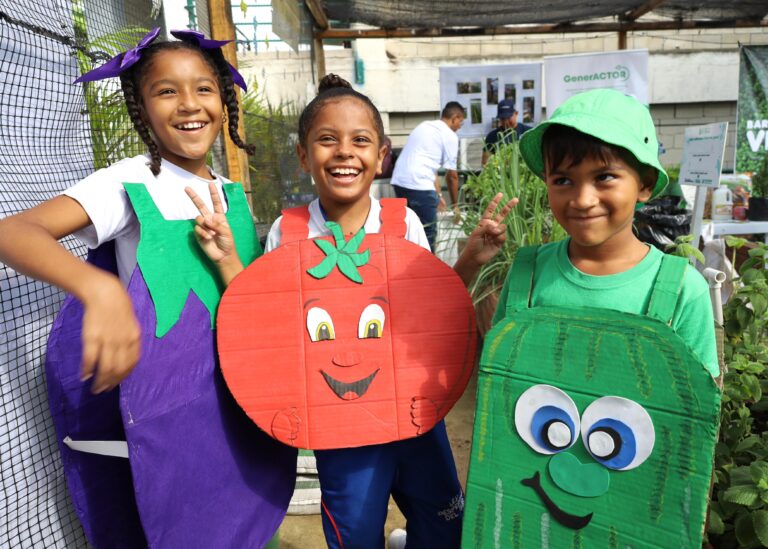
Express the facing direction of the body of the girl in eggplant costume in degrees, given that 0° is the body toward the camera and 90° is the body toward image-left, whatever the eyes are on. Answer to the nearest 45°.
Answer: approximately 315°

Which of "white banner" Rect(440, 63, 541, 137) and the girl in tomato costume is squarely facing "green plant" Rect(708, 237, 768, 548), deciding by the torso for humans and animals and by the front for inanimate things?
the white banner

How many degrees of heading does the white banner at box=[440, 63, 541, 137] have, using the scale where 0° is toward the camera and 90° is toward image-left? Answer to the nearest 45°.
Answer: approximately 0°

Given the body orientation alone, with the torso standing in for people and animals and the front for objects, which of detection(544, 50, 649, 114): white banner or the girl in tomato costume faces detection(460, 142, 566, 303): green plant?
the white banner

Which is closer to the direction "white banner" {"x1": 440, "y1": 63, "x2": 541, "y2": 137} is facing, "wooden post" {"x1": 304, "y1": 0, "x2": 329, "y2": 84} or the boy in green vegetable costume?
the boy in green vegetable costume

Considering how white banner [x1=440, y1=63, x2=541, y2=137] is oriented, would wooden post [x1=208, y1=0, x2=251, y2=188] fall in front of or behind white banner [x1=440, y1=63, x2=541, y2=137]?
in front

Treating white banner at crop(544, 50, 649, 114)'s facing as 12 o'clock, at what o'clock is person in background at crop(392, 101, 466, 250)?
The person in background is roughly at 2 o'clock from the white banner.

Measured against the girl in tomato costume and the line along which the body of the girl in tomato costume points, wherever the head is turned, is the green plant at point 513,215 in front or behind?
behind

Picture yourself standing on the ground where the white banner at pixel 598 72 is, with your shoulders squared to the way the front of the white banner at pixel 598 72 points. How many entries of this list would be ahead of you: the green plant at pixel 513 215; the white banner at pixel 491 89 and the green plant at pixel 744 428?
2

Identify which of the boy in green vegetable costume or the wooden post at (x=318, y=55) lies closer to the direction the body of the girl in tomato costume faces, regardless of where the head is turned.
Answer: the boy in green vegetable costume

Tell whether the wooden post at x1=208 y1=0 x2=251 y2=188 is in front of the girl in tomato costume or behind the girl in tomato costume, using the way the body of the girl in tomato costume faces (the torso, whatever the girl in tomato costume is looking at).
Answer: behind
